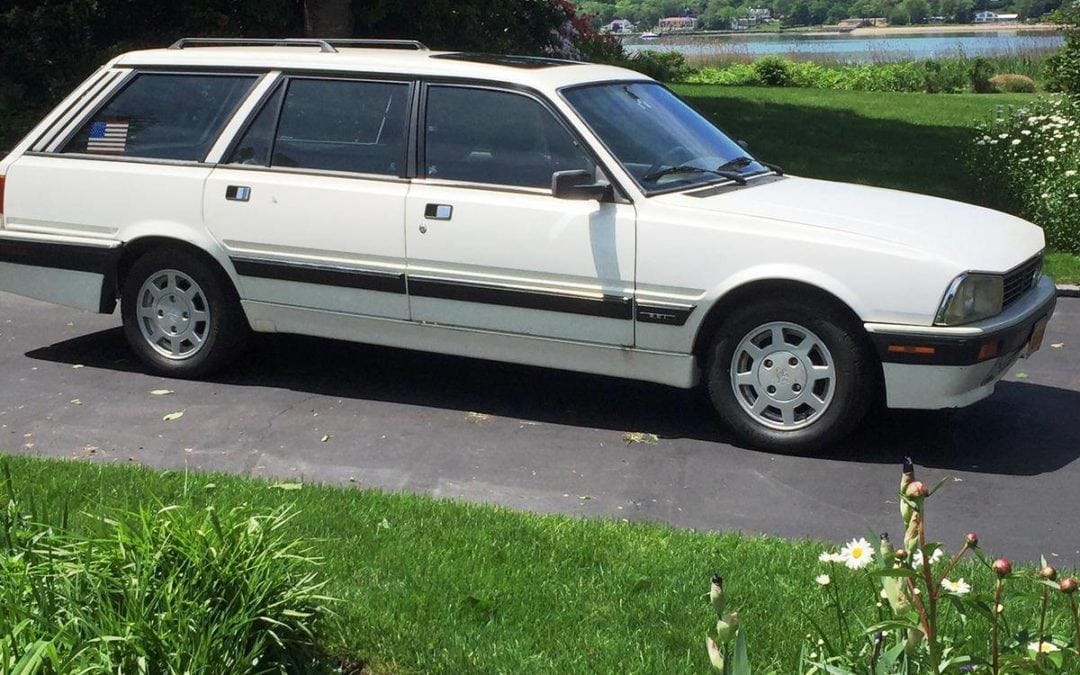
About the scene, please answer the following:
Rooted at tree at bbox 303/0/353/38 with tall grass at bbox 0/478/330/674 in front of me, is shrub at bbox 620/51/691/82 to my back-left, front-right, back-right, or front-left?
back-left

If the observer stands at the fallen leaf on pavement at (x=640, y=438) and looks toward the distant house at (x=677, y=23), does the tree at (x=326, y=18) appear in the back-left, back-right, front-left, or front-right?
front-left

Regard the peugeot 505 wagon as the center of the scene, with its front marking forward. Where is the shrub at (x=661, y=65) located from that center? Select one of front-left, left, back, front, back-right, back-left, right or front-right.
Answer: back-left

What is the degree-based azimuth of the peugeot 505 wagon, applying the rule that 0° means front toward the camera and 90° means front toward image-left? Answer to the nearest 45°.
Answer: approximately 315°

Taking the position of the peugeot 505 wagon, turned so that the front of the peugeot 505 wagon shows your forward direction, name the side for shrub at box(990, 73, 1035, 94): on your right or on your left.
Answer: on your left

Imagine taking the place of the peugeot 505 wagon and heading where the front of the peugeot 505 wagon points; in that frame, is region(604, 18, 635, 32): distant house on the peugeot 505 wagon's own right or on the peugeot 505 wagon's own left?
on the peugeot 505 wagon's own left

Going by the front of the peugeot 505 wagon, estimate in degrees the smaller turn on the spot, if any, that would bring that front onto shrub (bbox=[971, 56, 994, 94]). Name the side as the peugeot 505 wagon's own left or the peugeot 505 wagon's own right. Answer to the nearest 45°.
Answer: approximately 90° to the peugeot 505 wagon's own left

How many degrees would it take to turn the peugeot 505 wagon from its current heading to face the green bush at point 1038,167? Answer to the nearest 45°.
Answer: approximately 90° to its left

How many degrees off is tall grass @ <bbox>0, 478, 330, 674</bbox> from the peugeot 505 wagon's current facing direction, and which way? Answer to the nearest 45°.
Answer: approximately 45° to its right

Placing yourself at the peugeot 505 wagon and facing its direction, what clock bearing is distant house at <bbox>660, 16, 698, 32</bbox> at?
The distant house is roughly at 8 o'clock from the peugeot 505 wagon.

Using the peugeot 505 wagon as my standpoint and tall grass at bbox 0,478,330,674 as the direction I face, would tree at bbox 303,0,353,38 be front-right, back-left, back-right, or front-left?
back-right
